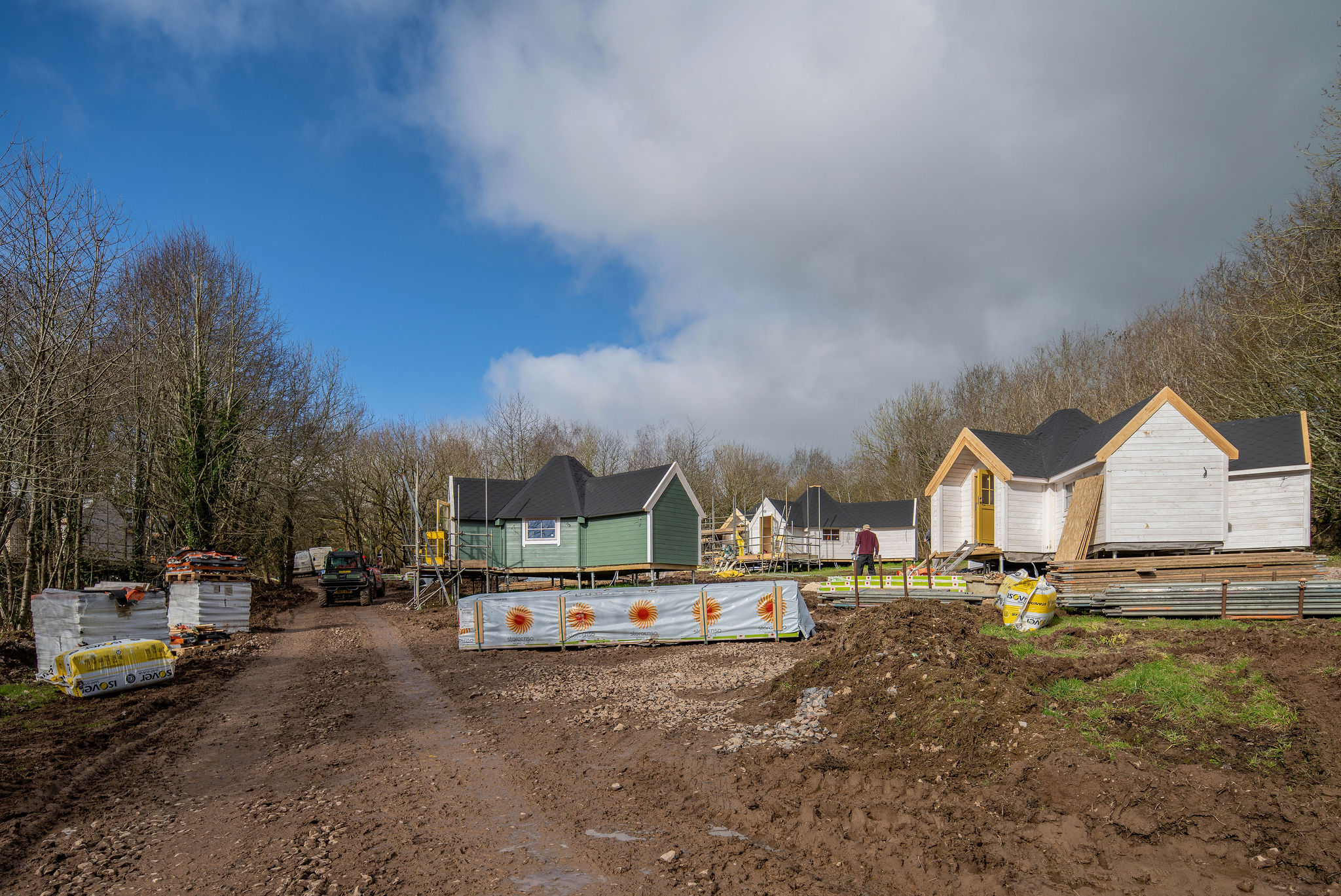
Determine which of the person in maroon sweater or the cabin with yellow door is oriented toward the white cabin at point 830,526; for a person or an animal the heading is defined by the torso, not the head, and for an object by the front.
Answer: the person in maroon sweater

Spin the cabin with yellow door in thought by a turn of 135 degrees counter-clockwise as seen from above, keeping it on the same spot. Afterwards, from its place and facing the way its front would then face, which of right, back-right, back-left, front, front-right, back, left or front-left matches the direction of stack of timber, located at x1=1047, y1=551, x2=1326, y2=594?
right

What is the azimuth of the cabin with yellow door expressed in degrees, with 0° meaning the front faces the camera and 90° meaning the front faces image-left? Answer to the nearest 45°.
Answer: approximately 45°

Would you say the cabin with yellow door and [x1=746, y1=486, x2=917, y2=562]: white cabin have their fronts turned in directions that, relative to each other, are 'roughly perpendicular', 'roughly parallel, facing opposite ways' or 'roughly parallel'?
roughly parallel

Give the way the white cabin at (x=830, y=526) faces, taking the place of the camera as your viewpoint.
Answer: facing the viewer and to the left of the viewer

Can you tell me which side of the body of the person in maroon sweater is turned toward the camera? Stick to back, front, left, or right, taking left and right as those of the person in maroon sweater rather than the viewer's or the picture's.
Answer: back

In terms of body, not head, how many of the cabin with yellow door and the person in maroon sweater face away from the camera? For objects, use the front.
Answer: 1

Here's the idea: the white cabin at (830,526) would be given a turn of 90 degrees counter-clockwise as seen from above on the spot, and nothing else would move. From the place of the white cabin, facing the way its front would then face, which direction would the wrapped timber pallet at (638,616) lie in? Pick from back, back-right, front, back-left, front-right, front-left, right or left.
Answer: front-right

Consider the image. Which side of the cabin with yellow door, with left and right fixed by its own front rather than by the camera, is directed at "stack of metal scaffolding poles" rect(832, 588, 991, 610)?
front

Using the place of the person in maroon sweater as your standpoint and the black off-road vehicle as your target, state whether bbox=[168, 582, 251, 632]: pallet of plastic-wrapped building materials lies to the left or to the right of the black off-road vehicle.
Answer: left

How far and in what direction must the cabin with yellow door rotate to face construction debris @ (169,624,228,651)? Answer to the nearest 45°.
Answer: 0° — it already faces it

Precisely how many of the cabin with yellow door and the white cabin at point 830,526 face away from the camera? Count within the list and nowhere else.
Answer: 0

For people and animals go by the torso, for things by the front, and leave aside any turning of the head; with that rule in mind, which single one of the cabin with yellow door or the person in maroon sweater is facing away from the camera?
the person in maroon sweater

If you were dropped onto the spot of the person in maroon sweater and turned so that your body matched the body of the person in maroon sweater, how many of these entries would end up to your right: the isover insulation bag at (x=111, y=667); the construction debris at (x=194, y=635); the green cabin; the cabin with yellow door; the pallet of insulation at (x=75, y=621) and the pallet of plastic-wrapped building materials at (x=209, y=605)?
1

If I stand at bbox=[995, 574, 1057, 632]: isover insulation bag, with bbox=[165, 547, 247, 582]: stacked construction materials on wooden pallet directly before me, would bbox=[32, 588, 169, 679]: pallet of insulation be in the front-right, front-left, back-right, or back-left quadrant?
front-left

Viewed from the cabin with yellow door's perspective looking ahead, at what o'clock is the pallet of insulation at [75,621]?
The pallet of insulation is roughly at 12 o'clock from the cabin with yellow door.

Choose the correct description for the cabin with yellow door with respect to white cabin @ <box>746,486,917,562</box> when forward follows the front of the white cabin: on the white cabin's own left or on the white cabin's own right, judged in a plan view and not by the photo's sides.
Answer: on the white cabin's own left

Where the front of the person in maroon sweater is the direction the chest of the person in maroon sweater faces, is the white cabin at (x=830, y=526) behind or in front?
in front
